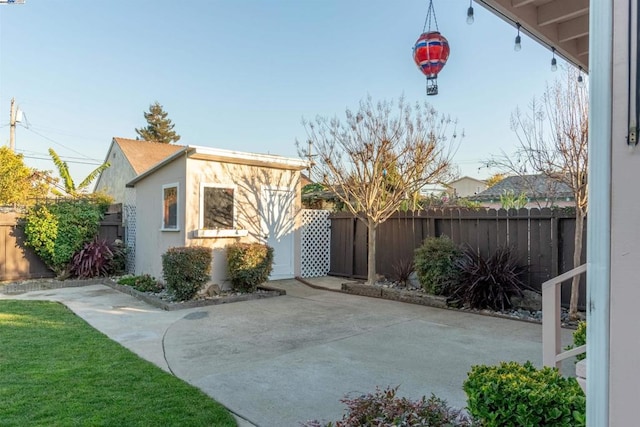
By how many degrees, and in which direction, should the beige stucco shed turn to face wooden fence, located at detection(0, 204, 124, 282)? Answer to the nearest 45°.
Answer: approximately 135° to its right

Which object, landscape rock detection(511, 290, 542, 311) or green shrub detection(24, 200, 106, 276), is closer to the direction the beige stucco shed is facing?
the landscape rock

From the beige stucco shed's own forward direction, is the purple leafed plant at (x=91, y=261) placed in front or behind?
behind

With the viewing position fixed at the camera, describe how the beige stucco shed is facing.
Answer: facing the viewer and to the right of the viewer

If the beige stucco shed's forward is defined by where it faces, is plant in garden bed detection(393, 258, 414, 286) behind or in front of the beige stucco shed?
in front

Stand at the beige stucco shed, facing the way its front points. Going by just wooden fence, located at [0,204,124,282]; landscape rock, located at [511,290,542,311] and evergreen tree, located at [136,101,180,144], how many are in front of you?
1

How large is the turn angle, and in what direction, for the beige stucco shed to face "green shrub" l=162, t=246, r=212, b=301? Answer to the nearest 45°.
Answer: approximately 45° to its right

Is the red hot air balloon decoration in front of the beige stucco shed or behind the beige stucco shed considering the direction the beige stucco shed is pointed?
in front

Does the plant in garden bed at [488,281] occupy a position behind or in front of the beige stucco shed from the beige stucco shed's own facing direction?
in front
